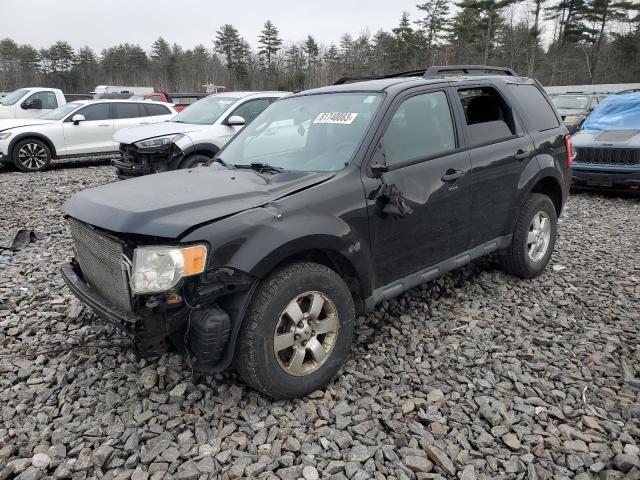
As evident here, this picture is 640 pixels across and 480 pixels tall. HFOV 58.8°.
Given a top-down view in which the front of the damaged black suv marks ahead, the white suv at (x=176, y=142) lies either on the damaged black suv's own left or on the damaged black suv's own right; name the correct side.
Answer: on the damaged black suv's own right

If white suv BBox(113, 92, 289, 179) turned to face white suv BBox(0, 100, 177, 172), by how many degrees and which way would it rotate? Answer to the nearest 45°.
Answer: approximately 90° to its right

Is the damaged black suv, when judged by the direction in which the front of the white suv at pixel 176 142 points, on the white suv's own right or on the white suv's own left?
on the white suv's own left

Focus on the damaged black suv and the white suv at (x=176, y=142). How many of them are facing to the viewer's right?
0

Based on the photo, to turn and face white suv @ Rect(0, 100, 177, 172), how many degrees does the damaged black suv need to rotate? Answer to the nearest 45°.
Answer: approximately 90° to its right

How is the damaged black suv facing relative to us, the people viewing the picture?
facing the viewer and to the left of the viewer
